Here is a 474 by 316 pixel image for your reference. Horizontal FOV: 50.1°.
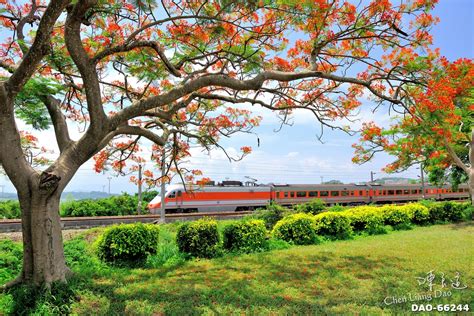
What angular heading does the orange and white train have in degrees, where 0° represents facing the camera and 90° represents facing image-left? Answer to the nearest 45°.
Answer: approximately 45°

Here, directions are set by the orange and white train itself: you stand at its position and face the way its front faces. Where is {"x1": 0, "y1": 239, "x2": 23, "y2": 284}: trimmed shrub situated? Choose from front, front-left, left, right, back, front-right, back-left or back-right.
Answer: front-left

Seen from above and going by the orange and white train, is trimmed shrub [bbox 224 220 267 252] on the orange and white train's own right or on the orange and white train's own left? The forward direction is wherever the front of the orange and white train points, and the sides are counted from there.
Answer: on the orange and white train's own left

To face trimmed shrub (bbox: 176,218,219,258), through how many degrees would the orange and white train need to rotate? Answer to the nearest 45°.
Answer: approximately 45° to its left

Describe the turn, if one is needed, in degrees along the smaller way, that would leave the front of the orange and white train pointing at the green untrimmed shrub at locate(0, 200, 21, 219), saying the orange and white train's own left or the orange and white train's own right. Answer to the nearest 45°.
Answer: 0° — it already faces it

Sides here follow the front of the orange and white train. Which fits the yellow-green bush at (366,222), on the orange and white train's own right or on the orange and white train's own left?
on the orange and white train's own left

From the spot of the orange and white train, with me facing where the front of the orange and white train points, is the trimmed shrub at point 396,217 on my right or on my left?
on my left

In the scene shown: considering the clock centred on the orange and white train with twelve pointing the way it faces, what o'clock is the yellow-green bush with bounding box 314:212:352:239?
The yellow-green bush is roughly at 10 o'clock from the orange and white train.

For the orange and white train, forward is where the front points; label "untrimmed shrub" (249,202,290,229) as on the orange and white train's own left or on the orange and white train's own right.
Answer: on the orange and white train's own left
